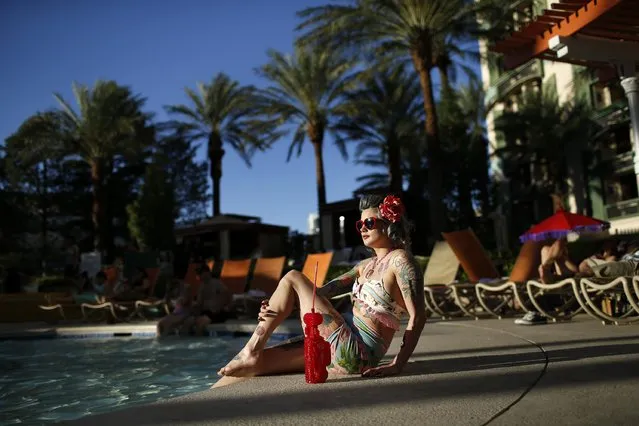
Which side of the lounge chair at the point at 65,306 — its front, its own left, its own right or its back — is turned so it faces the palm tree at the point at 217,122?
right

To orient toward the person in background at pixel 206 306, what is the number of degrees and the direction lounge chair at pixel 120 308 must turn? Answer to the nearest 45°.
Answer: approximately 135° to its left

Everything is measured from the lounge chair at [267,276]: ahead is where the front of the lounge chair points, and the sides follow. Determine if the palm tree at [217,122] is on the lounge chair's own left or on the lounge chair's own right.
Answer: on the lounge chair's own right

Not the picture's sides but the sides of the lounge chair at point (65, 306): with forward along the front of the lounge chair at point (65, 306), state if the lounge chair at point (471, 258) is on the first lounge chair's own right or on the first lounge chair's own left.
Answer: on the first lounge chair's own left

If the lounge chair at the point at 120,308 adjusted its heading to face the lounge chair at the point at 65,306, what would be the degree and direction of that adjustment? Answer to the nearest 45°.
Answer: approximately 45° to its right

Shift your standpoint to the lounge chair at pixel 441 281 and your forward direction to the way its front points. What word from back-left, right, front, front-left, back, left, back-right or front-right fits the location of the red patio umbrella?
back

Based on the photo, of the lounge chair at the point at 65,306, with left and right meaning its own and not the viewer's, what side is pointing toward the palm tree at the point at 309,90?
back

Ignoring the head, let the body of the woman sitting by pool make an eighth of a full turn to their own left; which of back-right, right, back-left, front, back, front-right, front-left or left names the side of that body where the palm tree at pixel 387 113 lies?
back

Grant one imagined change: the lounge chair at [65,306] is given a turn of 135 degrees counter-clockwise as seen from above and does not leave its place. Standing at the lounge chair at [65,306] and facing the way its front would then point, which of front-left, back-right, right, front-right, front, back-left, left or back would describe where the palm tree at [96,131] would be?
left

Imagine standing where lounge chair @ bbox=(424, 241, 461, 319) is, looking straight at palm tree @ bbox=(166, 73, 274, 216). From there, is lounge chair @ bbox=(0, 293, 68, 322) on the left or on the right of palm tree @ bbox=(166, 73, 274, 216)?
left

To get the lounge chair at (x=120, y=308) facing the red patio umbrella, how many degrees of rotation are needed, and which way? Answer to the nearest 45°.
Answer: approximately 180°

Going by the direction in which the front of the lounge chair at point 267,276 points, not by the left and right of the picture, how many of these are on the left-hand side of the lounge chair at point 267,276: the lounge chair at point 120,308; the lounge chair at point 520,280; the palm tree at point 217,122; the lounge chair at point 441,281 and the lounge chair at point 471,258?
3
